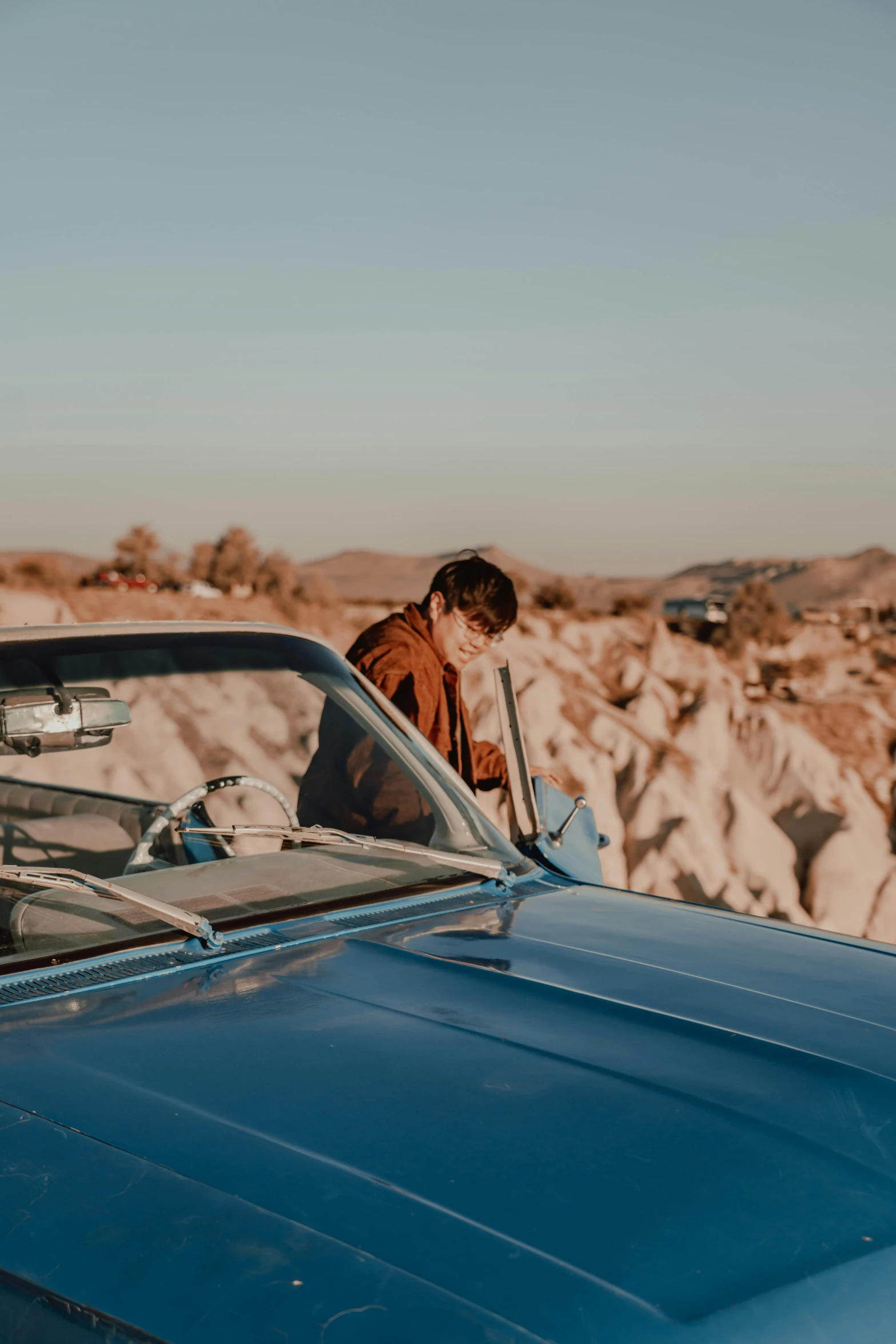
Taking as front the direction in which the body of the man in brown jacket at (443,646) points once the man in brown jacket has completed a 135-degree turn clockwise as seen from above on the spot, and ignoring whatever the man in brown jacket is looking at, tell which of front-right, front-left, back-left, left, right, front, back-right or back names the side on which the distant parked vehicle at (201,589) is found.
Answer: right

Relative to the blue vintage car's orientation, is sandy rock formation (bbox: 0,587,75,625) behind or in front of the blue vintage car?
behind

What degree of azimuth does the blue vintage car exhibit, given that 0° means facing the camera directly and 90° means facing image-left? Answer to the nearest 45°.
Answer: approximately 315°

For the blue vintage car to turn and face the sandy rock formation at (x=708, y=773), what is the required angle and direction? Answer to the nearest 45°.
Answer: approximately 135° to its left

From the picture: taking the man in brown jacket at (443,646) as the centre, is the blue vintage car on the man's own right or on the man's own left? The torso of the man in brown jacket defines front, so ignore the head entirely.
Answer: on the man's own right

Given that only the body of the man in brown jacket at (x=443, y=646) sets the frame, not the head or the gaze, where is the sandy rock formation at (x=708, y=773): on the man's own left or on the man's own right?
on the man's own left

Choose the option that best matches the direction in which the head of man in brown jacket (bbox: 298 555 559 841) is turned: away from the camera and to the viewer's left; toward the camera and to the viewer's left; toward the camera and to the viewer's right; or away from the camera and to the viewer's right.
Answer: toward the camera and to the viewer's right

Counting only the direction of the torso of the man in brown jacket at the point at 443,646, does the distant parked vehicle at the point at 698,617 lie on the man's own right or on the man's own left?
on the man's own left

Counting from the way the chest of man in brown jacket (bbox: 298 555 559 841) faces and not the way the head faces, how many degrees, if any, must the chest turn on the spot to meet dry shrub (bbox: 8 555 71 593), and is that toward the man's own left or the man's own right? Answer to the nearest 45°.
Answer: approximately 135° to the man's own left
